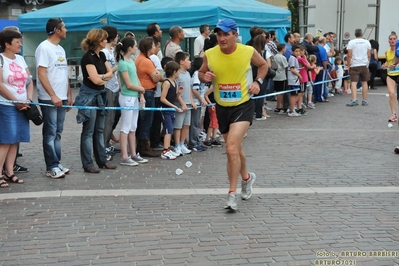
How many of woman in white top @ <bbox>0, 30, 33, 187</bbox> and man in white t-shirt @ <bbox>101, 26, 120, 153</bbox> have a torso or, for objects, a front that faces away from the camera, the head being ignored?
0

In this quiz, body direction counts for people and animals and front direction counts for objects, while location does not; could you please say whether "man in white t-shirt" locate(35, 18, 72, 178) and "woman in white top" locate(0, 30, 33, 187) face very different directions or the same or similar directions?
same or similar directions

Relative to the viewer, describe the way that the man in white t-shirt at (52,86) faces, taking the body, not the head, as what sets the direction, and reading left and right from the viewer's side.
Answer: facing the viewer and to the right of the viewer

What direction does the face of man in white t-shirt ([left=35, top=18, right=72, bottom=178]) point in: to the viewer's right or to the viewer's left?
to the viewer's right

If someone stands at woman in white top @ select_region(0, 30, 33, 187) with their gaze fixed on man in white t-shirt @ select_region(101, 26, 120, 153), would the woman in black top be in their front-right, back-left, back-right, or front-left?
front-right

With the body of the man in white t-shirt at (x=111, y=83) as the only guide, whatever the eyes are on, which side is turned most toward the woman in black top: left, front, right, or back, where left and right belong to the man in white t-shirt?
right

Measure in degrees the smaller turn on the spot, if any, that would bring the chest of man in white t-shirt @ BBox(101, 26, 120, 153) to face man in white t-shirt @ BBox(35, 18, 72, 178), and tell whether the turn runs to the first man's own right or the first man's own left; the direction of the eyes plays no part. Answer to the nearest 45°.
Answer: approximately 135° to the first man's own right

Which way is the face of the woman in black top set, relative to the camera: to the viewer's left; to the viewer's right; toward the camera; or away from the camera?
to the viewer's right

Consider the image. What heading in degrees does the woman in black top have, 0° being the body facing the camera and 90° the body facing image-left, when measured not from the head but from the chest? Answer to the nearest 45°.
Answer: approximately 315°
